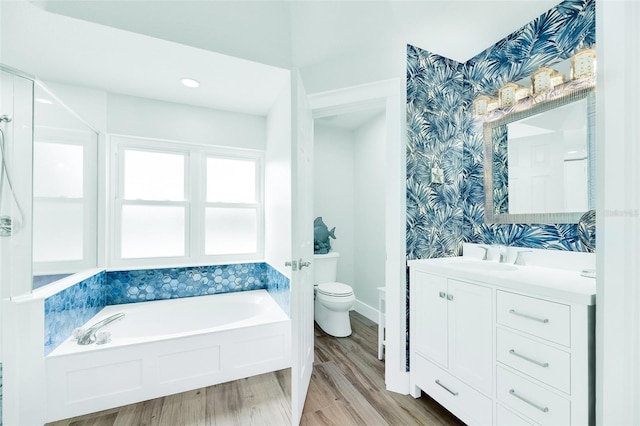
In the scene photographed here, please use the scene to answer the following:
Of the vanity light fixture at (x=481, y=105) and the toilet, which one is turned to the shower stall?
the vanity light fixture

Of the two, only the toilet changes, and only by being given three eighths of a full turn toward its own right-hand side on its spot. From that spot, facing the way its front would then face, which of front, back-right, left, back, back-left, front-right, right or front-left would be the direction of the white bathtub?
front-left

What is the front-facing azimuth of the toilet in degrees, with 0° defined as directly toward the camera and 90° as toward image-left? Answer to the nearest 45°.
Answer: approximately 315°

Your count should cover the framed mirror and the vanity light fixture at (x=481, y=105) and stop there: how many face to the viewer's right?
0

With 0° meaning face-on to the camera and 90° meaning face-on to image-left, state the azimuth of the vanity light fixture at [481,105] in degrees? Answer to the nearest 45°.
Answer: approximately 45°

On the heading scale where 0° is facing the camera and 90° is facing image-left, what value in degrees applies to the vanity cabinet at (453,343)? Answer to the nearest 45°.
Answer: approximately 45°

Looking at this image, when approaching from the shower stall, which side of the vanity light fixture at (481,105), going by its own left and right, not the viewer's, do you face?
front

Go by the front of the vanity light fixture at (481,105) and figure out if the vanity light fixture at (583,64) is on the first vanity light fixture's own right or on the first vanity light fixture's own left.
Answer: on the first vanity light fixture's own left
